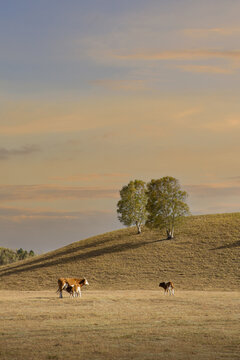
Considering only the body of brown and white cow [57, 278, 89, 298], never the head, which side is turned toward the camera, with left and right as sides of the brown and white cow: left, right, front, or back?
right
